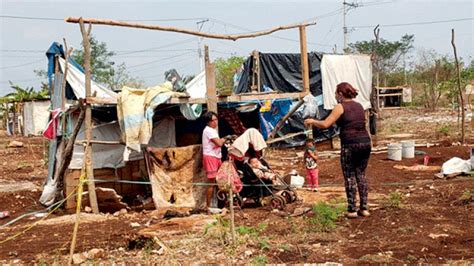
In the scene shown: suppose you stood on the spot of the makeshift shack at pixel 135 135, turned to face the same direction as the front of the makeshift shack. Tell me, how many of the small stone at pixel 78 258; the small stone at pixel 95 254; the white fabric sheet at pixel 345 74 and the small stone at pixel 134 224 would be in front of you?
3

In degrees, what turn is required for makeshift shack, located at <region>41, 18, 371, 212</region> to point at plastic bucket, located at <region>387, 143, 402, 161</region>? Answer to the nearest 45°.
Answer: approximately 135° to its left

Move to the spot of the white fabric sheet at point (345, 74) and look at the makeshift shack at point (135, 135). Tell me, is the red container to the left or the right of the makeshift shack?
left

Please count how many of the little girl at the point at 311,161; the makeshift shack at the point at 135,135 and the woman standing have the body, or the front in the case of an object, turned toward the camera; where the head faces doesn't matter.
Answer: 2

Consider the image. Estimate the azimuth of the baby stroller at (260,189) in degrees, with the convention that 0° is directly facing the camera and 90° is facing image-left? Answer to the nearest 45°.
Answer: approximately 315°

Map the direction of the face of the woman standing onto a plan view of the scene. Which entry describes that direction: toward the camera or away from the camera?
away from the camera

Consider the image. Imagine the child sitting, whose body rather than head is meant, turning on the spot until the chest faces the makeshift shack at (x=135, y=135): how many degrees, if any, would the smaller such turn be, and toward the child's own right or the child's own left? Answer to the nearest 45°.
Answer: approximately 135° to the child's own right

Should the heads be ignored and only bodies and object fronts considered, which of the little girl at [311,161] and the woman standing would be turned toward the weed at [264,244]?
the little girl

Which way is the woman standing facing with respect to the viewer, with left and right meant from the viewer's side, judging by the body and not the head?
facing away from the viewer and to the left of the viewer

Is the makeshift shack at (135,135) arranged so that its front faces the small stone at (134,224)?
yes

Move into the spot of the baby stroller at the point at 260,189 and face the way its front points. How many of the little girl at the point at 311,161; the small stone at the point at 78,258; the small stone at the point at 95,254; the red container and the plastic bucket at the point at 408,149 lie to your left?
3
